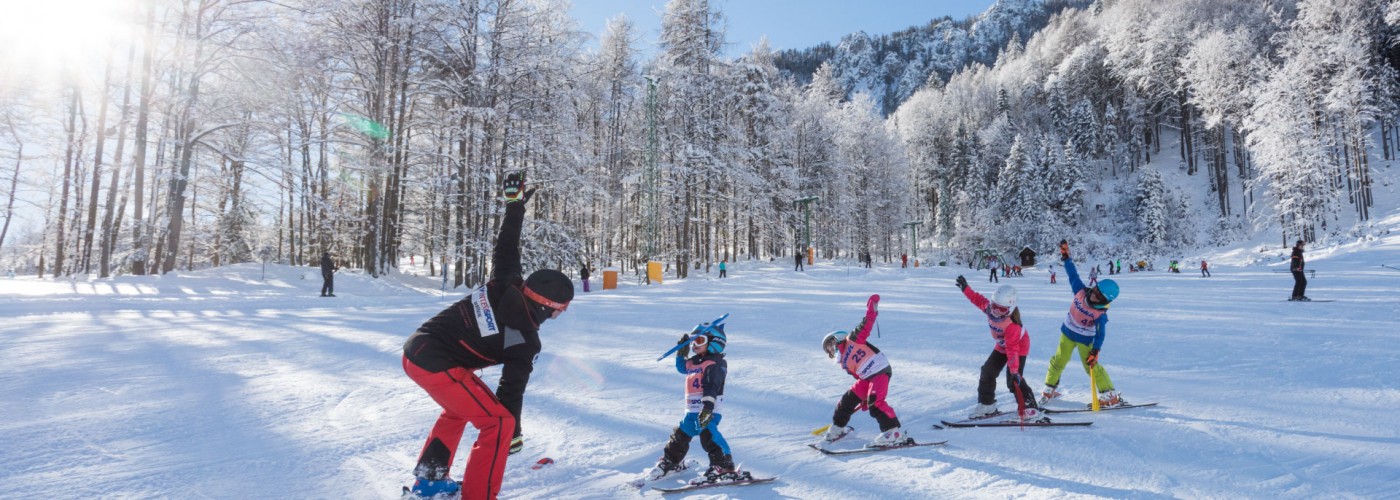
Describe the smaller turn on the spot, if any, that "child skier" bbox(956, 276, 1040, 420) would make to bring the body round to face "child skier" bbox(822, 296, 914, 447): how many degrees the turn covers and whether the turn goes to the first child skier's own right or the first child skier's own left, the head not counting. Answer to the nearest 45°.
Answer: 0° — they already face them

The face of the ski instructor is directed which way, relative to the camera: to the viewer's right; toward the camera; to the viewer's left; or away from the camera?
to the viewer's right

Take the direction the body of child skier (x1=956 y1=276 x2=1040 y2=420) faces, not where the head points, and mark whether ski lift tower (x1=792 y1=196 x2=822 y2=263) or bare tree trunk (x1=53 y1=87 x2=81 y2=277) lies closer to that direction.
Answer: the bare tree trunk

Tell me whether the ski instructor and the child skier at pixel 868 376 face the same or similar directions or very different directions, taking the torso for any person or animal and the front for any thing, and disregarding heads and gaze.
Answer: very different directions

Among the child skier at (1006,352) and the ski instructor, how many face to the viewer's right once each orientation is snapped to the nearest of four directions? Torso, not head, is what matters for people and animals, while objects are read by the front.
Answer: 1

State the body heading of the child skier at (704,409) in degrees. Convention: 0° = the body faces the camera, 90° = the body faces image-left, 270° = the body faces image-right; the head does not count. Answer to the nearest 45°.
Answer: approximately 45°

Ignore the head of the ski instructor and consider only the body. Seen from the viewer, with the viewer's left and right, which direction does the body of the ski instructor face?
facing to the right of the viewer
